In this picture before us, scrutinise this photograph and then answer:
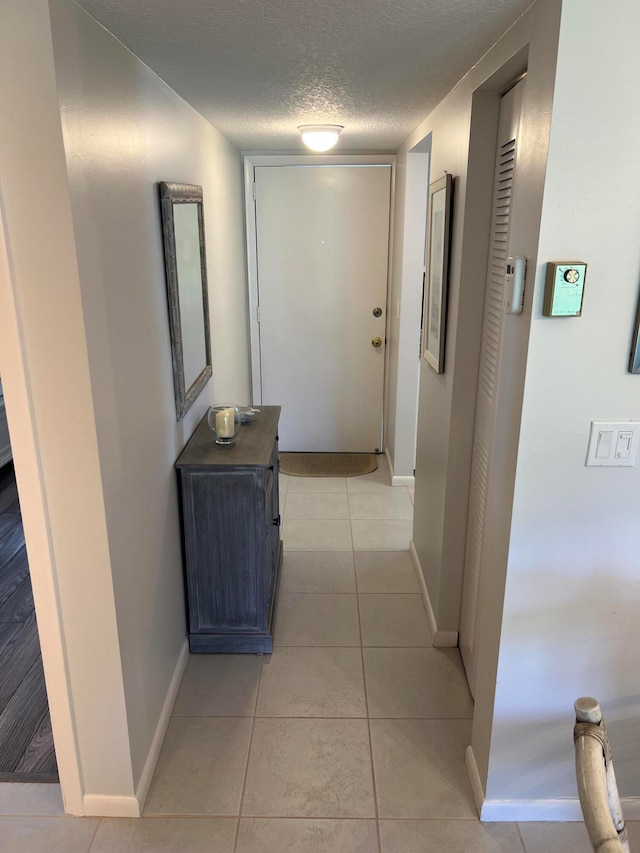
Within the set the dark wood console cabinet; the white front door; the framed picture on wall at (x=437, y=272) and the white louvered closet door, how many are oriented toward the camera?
1

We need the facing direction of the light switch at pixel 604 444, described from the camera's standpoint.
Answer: facing the viewer

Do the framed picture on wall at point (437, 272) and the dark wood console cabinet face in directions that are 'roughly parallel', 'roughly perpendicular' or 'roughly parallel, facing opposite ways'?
roughly parallel, facing opposite ways

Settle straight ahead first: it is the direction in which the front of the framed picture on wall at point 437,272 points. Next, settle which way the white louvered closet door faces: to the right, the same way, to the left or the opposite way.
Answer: the same way

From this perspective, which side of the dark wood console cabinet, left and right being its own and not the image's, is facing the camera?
right

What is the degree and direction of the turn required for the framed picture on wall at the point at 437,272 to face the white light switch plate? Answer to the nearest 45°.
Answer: approximately 135° to its left

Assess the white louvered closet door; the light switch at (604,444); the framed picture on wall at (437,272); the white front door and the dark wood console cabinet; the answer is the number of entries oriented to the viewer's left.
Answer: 2

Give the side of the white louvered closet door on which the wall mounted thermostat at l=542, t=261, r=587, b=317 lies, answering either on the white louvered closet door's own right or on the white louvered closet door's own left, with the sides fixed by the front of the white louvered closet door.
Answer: on the white louvered closet door's own left

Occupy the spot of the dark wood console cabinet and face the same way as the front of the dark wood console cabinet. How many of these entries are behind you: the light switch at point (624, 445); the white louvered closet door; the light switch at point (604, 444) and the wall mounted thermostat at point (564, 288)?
0

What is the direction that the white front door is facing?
toward the camera

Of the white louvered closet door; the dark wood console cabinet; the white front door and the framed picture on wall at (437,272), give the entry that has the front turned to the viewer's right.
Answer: the dark wood console cabinet

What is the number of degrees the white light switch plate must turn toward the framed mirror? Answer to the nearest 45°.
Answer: approximately 90° to its right

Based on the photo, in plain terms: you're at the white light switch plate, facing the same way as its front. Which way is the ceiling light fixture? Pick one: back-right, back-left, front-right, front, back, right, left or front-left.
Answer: back-right

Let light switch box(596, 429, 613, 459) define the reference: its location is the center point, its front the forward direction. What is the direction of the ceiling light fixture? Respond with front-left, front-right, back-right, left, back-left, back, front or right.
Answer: back-right

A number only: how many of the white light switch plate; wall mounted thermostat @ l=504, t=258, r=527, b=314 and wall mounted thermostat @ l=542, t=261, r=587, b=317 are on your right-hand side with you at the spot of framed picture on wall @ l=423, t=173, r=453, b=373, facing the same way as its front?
0

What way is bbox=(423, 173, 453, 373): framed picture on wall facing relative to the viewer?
to the viewer's left

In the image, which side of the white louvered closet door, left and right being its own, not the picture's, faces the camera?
left

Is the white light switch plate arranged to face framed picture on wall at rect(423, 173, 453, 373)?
no

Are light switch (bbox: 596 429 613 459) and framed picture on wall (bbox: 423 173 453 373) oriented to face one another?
no
